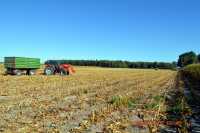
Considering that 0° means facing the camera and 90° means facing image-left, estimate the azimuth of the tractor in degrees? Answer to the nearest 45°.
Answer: approximately 270°

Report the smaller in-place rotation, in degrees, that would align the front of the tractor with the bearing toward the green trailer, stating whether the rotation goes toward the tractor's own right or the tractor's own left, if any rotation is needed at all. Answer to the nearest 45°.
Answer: approximately 135° to the tractor's own right

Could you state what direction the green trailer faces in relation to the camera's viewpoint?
facing away from the viewer and to the right of the viewer

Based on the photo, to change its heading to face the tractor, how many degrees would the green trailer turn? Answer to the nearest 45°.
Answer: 0° — it already faces it
